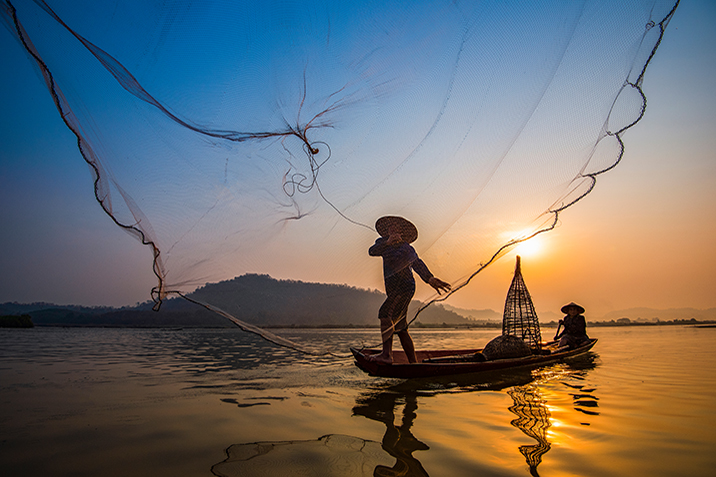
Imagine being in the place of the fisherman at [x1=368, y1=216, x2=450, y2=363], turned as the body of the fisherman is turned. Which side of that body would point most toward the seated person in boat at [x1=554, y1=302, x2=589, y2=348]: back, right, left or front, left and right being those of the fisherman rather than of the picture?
back

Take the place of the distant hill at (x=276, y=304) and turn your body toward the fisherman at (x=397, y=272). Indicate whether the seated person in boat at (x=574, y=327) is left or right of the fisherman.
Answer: left

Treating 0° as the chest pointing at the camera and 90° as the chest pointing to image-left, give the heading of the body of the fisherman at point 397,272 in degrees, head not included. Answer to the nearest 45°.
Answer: approximately 45°
